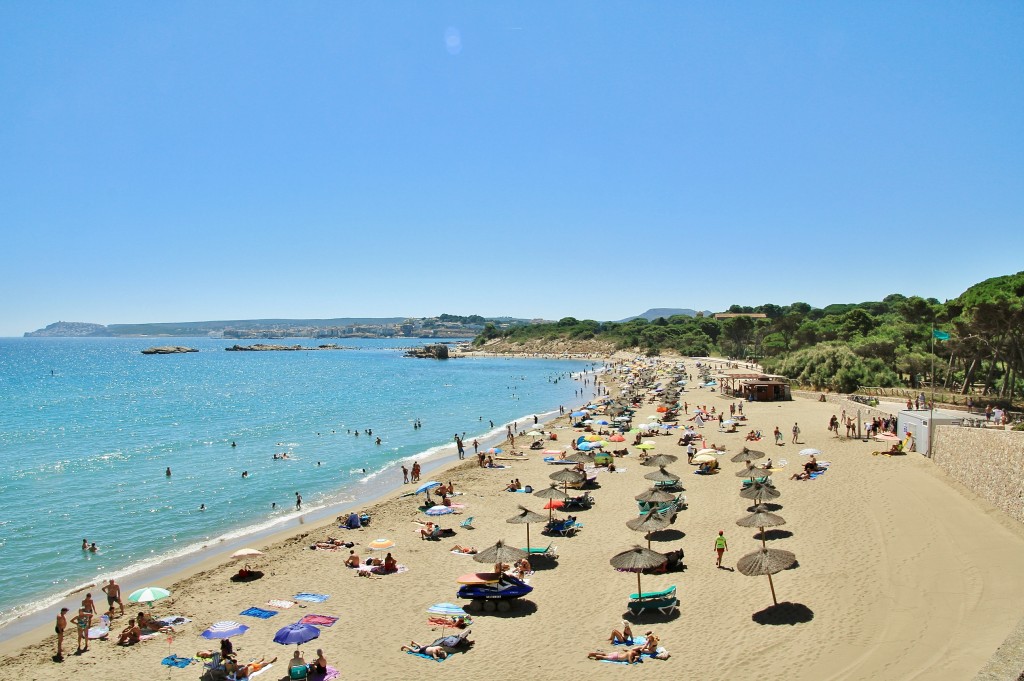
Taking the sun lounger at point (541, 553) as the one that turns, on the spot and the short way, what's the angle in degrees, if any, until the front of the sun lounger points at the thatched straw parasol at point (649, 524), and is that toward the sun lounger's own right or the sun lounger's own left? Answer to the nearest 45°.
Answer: approximately 180°

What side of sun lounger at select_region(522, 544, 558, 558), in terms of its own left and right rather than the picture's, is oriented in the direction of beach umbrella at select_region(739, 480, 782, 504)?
back

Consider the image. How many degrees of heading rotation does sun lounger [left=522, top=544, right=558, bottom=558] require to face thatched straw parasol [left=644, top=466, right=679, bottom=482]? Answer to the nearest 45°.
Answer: approximately 135° to its right

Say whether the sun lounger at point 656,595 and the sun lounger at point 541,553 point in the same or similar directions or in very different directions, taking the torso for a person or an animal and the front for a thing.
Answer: same or similar directions

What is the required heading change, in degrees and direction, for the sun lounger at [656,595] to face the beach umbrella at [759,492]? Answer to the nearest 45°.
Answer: approximately 135° to its right

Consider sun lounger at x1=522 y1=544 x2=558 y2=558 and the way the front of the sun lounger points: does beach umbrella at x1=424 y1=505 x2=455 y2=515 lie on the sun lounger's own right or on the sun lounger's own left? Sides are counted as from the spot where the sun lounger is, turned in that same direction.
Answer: on the sun lounger's own right

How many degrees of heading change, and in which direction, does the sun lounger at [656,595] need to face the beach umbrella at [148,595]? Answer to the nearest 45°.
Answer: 0° — it already faces it

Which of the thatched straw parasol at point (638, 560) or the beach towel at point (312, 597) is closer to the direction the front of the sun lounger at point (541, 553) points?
the beach towel

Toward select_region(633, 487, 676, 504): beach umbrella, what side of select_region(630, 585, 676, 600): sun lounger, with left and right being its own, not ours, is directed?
right

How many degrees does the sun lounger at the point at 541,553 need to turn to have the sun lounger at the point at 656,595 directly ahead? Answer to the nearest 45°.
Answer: approximately 135° to its left

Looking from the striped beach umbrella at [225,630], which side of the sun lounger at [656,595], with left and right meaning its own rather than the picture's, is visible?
front

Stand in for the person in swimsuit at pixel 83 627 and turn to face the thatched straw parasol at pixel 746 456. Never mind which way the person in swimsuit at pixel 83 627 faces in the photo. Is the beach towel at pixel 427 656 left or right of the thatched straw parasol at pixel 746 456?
right

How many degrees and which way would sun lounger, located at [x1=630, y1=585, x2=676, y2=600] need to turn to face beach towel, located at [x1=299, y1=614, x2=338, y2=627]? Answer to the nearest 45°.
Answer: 0° — it already faces it

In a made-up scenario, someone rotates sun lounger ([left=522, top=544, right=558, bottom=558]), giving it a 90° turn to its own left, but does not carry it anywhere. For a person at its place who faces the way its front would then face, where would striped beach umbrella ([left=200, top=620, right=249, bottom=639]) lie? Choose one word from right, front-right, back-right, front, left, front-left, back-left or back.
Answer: front-right

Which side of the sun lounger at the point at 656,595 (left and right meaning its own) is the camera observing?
left

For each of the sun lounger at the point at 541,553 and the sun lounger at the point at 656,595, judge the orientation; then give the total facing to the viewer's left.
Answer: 2

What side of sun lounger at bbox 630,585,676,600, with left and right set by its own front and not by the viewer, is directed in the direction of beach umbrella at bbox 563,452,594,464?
right

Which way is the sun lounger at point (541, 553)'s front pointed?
to the viewer's left
